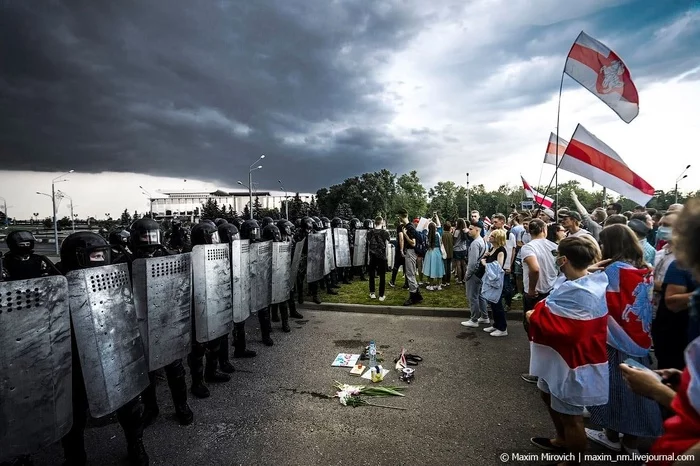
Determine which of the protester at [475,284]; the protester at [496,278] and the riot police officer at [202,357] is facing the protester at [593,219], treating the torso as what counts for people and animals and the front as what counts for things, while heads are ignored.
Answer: the riot police officer

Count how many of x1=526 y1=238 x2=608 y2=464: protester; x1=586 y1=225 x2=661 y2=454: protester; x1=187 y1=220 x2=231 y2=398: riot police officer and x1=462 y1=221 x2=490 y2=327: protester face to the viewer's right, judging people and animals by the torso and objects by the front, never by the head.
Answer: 1

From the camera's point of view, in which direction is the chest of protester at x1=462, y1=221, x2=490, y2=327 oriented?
to the viewer's left

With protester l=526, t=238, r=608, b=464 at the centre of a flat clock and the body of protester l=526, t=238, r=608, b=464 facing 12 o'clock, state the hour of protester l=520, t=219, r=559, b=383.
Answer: protester l=520, t=219, r=559, b=383 is roughly at 1 o'clock from protester l=526, t=238, r=608, b=464.

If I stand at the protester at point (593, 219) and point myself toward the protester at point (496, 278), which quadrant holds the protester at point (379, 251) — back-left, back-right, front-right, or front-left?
front-right

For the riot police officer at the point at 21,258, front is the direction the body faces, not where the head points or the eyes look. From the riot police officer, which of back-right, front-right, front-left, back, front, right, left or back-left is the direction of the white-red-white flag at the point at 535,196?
front-left

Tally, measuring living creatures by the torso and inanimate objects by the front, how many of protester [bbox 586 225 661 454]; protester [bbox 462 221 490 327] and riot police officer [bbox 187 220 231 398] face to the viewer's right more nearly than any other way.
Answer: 1

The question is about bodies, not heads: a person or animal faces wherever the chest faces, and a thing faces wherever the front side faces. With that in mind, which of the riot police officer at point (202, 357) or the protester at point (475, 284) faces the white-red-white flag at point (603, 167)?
the riot police officer

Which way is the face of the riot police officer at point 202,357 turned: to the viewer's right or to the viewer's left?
to the viewer's right

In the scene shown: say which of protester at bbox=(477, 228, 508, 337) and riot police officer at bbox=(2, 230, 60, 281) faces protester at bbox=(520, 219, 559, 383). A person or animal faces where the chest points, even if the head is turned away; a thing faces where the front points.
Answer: the riot police officer

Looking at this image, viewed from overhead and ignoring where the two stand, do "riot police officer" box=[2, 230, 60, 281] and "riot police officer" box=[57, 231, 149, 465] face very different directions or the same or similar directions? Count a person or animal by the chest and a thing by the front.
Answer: same or similar directions

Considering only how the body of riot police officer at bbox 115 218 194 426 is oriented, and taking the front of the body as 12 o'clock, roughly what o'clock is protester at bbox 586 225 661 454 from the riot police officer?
The protester is roughly at 12 o'clock from the riot police officer.

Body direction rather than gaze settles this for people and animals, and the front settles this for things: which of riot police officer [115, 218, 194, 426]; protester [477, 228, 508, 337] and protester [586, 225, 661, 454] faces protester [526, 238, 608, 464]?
the riot police officer

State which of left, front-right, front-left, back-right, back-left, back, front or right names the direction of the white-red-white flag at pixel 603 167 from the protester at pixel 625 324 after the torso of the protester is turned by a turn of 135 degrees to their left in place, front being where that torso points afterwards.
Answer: back

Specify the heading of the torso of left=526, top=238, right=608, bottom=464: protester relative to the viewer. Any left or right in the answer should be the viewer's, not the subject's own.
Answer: facing away from the viewer and to the left of the viewer

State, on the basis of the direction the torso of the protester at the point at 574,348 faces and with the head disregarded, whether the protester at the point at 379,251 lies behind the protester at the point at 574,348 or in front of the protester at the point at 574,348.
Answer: in front

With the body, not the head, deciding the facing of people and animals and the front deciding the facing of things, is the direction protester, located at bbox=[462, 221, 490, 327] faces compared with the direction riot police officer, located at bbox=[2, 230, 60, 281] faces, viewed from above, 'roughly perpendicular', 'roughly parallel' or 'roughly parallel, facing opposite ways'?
roughly parallel, facing opposite ways

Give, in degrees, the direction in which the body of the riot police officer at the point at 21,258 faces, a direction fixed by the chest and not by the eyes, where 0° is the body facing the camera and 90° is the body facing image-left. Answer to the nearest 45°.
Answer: approximately 315°

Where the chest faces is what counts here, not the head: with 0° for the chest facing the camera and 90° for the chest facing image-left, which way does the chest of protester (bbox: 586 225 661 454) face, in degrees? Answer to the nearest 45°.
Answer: approximately 135°

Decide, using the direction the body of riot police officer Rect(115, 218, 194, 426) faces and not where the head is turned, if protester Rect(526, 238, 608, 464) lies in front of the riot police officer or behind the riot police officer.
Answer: in front

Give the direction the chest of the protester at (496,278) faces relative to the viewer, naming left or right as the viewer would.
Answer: facing to the left of the viewer

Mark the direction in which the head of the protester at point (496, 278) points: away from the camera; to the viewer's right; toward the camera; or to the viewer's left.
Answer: to the viewer's left

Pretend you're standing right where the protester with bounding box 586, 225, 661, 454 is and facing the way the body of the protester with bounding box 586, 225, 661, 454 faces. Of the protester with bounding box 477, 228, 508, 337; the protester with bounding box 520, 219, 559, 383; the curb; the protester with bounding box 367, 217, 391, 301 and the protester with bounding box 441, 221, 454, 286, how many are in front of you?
5

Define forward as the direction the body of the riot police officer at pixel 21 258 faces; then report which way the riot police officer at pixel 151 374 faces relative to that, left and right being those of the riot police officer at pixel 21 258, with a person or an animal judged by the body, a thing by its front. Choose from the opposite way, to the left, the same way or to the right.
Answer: the same way
